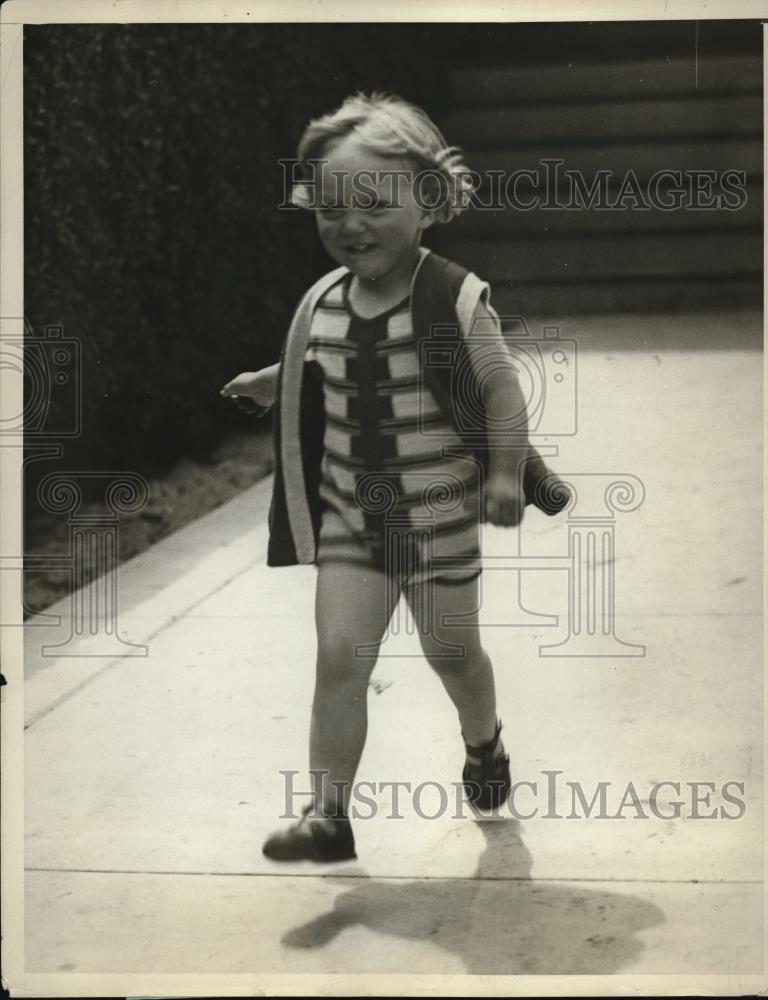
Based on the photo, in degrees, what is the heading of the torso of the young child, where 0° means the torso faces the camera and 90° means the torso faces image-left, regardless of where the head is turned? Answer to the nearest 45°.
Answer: approximately 45°
